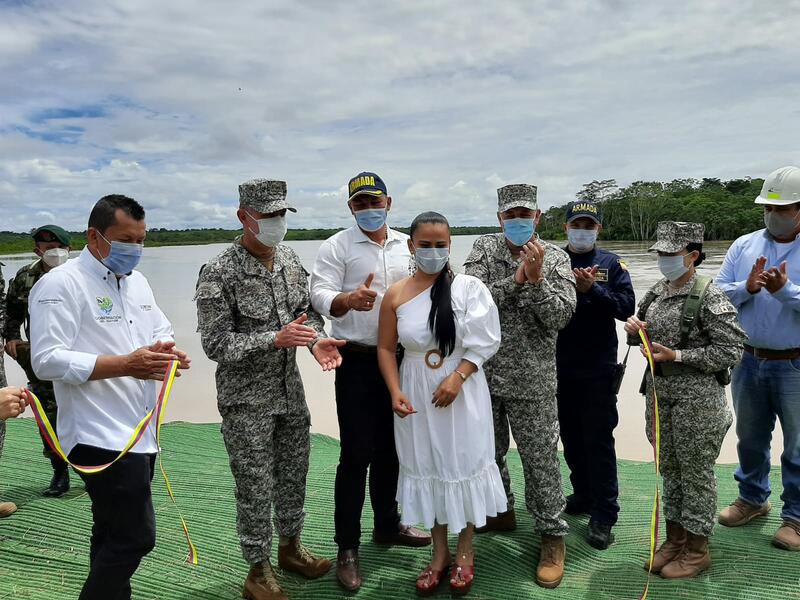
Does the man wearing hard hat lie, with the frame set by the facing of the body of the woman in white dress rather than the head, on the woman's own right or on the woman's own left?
on the woman's own left

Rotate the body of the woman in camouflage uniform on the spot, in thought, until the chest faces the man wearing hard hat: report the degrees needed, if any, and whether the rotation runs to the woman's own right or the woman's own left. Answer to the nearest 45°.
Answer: approximately 180°

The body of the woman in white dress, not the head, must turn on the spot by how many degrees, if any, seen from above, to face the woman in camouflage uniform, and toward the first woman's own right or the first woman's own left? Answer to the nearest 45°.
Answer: approximately 90° to the first woman's own left

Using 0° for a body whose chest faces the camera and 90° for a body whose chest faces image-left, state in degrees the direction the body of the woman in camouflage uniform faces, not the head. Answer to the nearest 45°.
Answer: approximately 45°

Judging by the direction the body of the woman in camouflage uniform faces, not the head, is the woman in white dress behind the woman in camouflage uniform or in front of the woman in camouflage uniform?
in front
